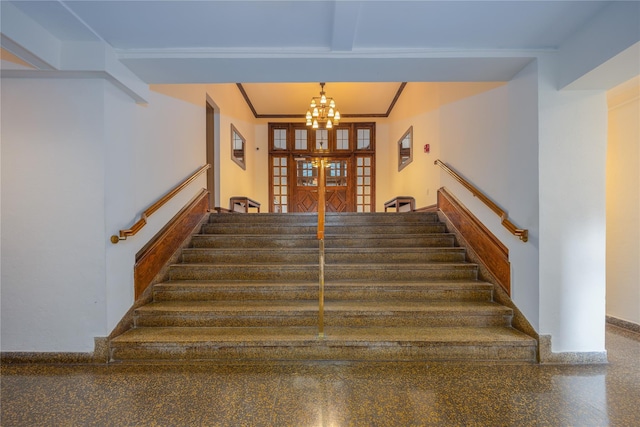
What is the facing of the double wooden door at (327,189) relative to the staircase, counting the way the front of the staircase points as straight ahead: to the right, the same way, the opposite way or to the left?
the same way

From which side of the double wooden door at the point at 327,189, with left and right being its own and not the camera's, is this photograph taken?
front

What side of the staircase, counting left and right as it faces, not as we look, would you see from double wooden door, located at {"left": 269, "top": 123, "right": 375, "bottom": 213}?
back

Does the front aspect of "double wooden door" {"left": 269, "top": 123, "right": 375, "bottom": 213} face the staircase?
yes

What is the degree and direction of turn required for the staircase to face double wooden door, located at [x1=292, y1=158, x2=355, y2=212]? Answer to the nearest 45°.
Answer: approximately 180°

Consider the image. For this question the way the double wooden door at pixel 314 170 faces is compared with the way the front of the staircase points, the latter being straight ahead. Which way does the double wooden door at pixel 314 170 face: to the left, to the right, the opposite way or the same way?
the same way

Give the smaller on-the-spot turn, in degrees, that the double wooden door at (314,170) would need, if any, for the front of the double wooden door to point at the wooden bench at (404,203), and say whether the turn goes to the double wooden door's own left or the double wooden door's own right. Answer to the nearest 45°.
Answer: approximately 45° to the double wooden door's own left

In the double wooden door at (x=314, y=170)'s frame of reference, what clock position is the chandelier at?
The chandelier is roughly at 12 o'clock from the double wooden door.

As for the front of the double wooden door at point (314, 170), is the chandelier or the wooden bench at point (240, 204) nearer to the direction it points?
the chandelier

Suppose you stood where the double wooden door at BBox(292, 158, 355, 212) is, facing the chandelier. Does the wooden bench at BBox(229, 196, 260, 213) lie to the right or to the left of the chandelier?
right

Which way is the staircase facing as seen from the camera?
toward the camera

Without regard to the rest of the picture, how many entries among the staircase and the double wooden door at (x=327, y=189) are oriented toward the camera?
2

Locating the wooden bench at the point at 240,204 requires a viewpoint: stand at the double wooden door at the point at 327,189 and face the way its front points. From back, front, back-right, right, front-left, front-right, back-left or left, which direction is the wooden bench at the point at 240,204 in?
front-right

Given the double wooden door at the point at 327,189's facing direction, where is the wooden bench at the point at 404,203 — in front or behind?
in front

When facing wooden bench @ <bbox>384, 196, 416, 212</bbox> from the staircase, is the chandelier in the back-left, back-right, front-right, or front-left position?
front-left

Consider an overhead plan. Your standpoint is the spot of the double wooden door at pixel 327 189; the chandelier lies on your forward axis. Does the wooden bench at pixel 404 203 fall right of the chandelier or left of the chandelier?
left
